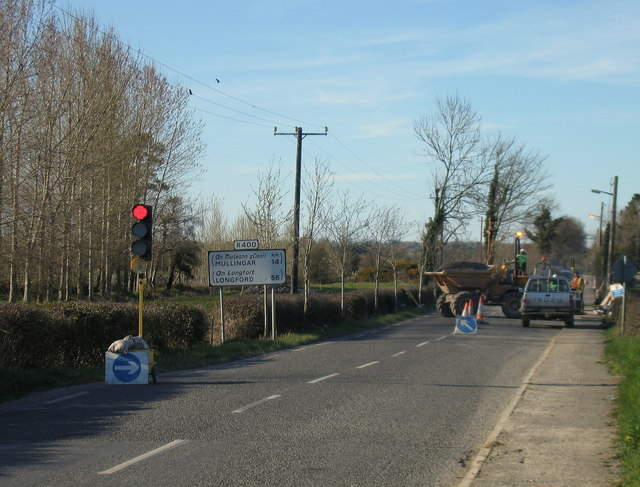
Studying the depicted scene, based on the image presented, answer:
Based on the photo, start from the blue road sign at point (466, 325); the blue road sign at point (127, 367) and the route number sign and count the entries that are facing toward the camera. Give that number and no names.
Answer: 3

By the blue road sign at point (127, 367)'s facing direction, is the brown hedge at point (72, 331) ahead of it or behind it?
behind

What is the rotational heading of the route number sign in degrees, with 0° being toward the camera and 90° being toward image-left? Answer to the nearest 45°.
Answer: approximately 0°

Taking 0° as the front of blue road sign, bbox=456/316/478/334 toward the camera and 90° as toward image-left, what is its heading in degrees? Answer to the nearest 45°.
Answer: approximately 0°

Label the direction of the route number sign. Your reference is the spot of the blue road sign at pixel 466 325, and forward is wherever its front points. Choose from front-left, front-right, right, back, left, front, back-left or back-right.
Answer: right

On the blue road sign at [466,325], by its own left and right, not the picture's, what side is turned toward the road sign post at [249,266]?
right

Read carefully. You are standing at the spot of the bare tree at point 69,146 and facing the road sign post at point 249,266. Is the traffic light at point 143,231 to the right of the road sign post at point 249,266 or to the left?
right

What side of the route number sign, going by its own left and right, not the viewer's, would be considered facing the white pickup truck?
left

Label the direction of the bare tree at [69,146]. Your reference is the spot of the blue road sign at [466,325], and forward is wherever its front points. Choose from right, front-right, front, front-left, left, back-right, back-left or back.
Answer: right
